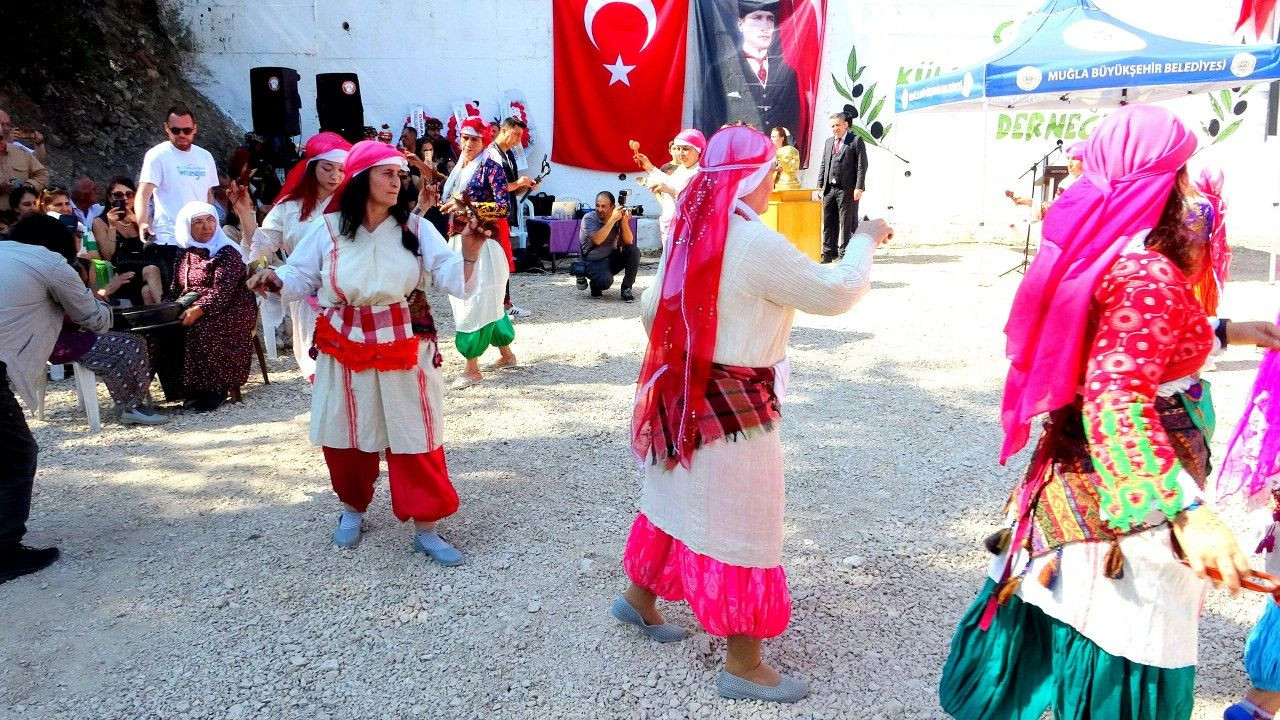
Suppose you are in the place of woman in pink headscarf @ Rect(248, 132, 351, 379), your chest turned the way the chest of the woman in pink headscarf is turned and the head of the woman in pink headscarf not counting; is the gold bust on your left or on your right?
on your left

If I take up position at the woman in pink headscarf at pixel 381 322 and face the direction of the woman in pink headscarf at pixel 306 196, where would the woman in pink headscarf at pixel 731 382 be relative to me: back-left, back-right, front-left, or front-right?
back-right

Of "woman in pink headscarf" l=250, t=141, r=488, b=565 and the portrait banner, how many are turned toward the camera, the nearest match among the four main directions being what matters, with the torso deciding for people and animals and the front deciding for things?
2

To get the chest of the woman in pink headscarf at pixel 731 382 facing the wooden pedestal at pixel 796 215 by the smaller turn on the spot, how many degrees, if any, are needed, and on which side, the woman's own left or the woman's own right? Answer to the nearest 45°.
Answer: approximately 45° to the woman's own left

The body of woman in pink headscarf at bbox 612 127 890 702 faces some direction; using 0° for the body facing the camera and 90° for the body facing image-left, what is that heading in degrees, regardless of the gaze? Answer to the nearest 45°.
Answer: approximately 225°

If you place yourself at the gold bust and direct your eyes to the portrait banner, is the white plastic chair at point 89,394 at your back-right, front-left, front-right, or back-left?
back-left

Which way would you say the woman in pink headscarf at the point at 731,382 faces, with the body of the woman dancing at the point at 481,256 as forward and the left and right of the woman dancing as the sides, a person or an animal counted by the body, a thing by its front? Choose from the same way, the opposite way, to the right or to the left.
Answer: the opposite way
